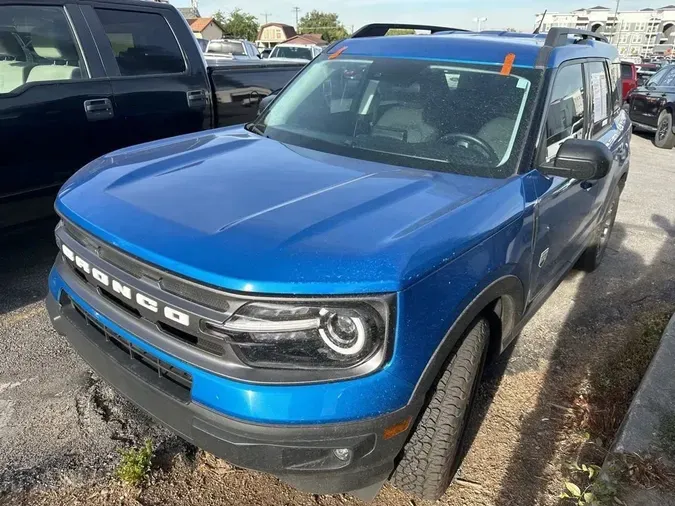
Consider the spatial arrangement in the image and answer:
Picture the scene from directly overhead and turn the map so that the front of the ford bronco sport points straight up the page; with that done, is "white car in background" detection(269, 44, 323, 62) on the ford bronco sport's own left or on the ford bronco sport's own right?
on the ford bronco sport's own right

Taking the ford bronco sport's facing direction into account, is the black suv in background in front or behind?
behind

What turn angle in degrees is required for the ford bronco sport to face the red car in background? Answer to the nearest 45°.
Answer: approximately 180°

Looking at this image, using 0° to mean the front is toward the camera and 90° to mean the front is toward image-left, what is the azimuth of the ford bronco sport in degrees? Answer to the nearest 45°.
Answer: approximately 45°

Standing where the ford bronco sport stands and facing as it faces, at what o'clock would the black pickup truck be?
The black pickup truck is roughly at 3 o'clock from the ford bronco sport.

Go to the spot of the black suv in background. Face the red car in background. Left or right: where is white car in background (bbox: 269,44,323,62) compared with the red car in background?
left
